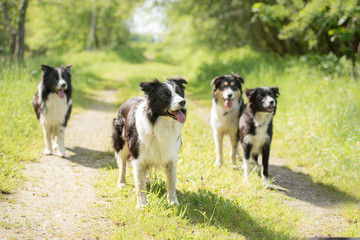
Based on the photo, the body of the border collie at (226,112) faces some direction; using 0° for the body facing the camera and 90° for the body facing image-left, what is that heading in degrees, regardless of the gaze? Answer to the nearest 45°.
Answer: approximately 0°

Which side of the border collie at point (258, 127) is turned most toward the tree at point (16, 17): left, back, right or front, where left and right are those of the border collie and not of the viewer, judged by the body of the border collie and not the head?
back

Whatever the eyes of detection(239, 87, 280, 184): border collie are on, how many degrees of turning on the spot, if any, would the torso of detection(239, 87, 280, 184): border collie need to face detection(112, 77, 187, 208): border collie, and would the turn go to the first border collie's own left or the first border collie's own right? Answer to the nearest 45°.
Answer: approximately 90° to the first border collie's own right

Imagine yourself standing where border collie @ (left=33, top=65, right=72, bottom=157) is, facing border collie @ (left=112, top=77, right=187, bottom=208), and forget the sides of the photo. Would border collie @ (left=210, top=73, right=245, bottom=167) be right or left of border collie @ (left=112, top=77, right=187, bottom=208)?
left

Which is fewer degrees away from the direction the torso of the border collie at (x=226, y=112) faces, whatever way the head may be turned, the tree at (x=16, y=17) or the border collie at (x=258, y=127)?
the border collie

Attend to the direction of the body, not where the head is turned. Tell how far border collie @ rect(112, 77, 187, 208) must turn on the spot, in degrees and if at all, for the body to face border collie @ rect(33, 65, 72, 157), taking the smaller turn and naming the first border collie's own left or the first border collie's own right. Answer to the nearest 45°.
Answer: approximately 180°

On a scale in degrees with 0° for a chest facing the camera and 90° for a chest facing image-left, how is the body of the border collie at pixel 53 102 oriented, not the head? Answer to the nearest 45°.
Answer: approximately 0°

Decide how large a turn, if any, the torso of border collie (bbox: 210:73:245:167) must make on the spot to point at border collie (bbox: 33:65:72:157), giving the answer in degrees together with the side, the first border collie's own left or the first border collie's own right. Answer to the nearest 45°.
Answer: approximately 90° to the first border collie's own right
